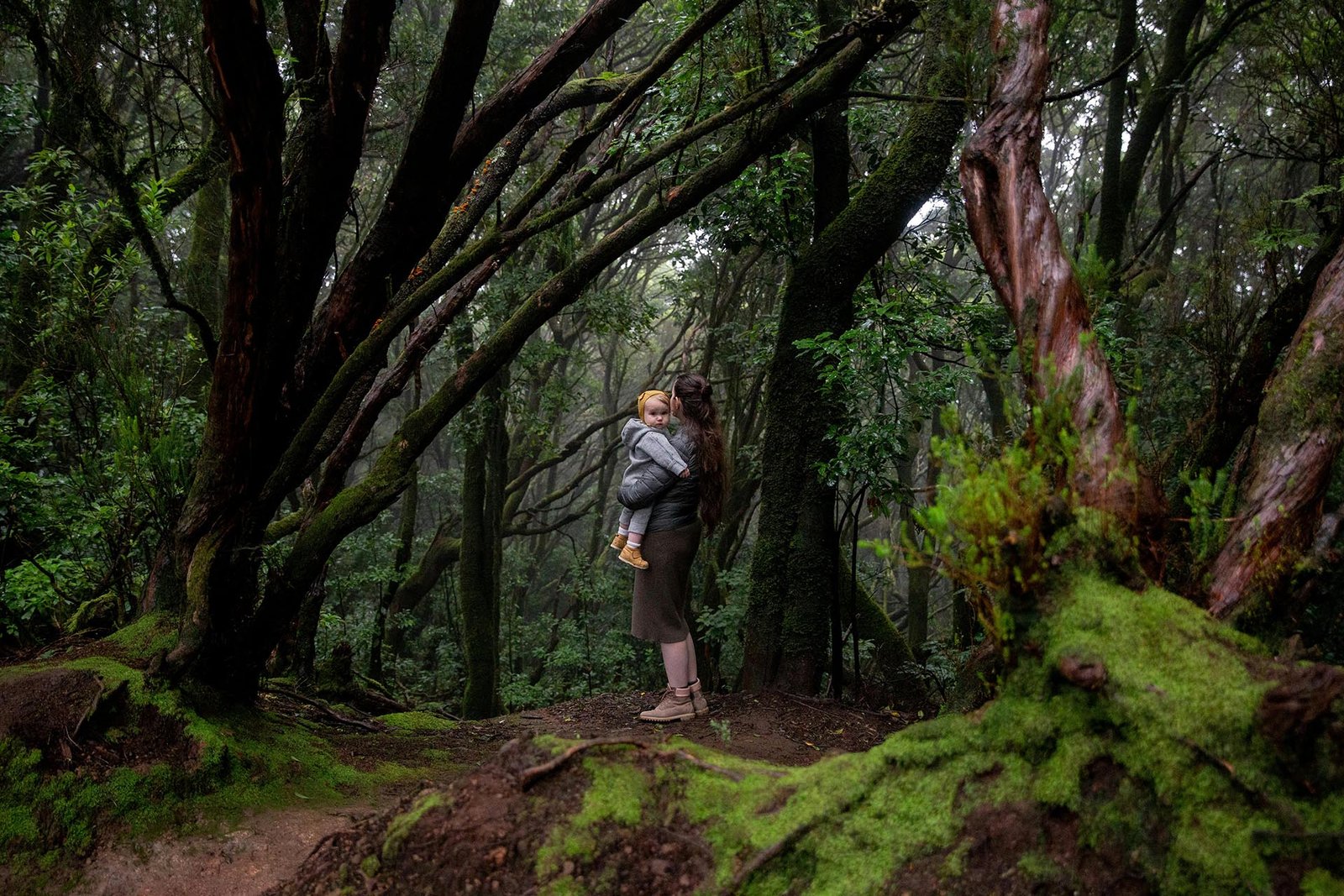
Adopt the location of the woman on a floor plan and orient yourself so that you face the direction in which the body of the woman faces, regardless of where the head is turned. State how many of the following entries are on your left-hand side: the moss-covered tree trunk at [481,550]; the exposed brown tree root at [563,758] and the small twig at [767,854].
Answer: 2

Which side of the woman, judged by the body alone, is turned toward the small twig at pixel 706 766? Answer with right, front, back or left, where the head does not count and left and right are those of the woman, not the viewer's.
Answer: left

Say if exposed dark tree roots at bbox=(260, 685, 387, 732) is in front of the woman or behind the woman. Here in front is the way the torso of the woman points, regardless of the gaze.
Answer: in front

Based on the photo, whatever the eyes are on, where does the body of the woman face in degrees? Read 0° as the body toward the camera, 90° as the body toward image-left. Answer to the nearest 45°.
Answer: approximately 90°

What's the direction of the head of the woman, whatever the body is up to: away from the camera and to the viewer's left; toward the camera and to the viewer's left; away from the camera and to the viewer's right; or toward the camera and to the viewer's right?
away from the camera and to the viewer's left

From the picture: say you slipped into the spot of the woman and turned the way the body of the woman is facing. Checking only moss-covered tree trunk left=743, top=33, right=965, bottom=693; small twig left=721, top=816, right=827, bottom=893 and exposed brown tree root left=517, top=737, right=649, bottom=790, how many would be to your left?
2

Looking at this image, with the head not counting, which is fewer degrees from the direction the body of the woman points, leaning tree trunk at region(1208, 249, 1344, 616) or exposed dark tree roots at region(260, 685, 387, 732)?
the exposed dark tree roots

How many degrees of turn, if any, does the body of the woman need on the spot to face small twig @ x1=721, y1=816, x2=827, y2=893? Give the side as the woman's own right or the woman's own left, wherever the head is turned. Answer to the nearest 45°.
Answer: approximately 90° to the woman's own left

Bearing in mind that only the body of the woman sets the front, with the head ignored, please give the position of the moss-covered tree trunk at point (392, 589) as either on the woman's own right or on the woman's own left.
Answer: on the woman's own right

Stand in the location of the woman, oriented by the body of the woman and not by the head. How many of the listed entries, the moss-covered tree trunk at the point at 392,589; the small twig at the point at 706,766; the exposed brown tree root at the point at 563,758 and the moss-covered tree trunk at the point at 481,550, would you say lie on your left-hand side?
2

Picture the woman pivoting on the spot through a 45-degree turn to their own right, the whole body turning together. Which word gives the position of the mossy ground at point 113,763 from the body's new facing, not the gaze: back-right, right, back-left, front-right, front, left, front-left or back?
left
